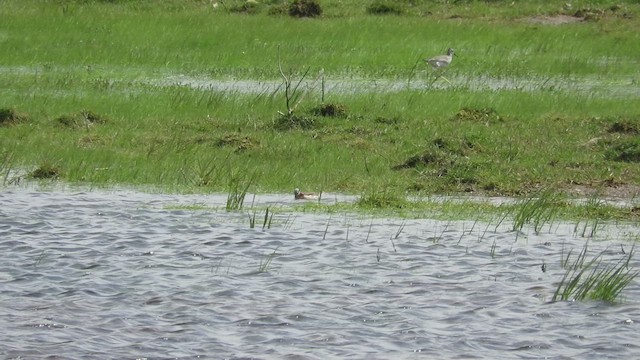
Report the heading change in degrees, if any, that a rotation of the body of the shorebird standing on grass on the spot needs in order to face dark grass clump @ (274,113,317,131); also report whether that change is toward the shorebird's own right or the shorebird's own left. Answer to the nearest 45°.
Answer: approximately 135° to the shorebird's own right

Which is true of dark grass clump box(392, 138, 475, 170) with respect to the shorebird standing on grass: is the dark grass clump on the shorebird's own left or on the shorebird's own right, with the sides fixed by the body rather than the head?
on the shorebird's own right

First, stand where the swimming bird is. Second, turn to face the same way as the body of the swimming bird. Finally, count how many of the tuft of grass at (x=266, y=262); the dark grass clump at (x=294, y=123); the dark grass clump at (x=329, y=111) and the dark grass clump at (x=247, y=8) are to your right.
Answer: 3

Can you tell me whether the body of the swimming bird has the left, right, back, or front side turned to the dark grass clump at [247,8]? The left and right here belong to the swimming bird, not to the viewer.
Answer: right

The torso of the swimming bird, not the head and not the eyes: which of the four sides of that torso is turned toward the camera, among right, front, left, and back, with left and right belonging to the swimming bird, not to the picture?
left

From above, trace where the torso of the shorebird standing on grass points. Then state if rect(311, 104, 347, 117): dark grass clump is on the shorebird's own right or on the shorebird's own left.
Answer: on the shorebird's own right

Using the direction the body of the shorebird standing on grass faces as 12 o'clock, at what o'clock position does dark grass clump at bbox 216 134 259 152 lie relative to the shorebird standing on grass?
The dark grass clump is roughly at 4 o'clock from the shorebird standing on grass.

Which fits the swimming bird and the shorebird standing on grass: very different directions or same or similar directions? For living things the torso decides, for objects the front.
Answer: very different directions

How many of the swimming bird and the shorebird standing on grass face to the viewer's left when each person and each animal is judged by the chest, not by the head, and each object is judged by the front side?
1

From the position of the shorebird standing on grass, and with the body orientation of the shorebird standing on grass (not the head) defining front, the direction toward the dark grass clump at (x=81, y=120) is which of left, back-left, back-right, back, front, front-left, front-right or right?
back-right

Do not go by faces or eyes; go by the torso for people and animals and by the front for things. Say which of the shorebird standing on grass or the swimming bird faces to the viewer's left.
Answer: the swimming bird

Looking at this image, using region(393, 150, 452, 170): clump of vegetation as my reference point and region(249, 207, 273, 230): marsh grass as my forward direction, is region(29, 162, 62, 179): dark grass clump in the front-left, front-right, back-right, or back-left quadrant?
front-right

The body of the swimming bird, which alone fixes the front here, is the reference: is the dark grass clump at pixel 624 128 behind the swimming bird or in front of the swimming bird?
behind

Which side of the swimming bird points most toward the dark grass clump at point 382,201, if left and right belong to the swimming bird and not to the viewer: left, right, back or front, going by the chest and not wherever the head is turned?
back

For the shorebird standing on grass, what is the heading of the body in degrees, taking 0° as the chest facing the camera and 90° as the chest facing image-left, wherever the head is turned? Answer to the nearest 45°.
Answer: approximately 270°
